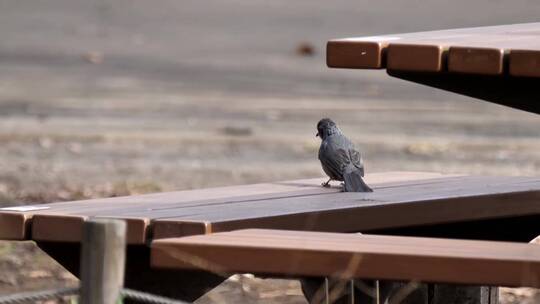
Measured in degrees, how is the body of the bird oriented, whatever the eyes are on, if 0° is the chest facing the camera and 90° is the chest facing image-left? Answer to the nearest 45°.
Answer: approximately 135°
